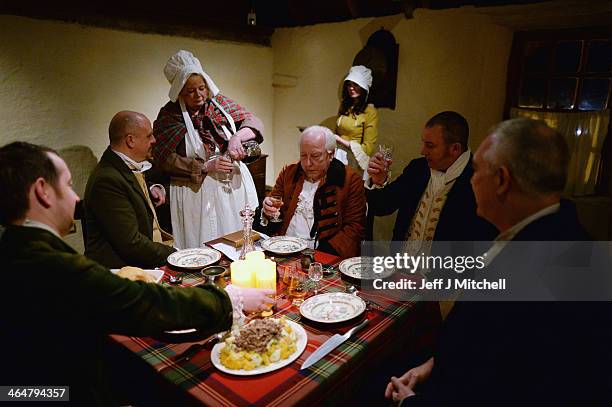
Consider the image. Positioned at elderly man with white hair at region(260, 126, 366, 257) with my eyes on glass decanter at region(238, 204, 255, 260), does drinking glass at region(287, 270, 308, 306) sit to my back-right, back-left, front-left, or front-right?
front-left

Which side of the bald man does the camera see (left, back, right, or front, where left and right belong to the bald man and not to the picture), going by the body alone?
right

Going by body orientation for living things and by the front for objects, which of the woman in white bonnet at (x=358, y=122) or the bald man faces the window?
the bald man

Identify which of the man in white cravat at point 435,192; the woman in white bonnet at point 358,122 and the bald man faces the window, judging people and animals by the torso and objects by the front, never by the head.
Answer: the bald man

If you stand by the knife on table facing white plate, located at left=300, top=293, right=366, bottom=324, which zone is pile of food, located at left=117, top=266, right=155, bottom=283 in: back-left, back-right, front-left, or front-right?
front-left

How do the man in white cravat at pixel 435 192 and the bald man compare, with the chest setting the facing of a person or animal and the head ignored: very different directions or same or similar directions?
very different directions

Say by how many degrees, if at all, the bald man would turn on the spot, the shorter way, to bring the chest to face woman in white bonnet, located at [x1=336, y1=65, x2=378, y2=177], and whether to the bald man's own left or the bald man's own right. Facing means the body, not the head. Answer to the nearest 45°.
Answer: approximately 45° to the bald man's own left

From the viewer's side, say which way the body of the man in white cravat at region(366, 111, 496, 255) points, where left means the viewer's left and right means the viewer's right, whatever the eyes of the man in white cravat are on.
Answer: facing the viewer and to the left of the viewer

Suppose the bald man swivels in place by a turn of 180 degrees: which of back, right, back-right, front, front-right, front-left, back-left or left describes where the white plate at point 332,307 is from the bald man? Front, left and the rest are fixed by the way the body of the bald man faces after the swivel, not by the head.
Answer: back-left

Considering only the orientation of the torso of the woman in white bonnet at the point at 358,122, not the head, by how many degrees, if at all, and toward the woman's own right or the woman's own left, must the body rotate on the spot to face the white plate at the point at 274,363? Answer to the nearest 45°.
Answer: approximately 45° to the woman's own left

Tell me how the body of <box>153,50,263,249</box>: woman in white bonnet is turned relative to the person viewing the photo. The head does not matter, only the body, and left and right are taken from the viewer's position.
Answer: facing the viewer and to the right of the viewer

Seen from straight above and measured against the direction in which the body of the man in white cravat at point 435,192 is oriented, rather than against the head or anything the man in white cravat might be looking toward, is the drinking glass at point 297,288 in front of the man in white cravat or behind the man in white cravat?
in front

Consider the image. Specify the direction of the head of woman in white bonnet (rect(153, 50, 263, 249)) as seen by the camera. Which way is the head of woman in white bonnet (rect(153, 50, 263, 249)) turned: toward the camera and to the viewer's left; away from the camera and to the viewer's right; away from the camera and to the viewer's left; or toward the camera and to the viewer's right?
toward the camera and to the viewer's right
